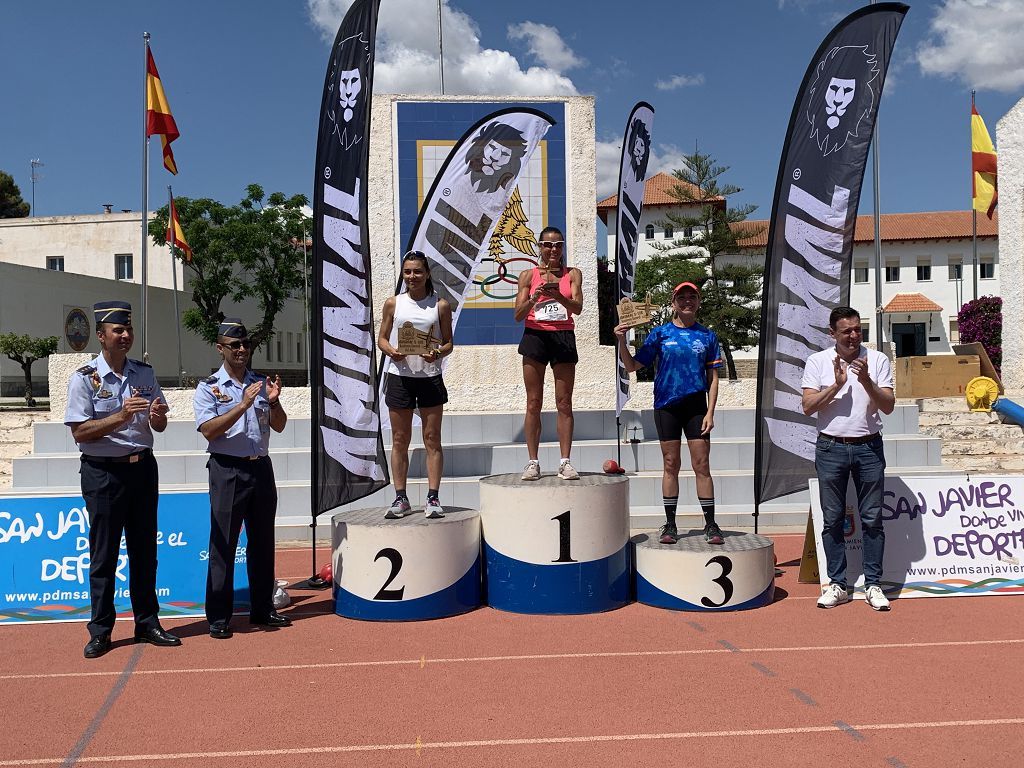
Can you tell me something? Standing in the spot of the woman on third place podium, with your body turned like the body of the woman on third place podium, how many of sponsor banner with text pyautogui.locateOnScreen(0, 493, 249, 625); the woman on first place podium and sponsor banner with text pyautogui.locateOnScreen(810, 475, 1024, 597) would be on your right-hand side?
2

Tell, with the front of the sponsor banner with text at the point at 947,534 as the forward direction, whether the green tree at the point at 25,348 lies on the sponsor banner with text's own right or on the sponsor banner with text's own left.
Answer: on the sponsor banner with text's own right

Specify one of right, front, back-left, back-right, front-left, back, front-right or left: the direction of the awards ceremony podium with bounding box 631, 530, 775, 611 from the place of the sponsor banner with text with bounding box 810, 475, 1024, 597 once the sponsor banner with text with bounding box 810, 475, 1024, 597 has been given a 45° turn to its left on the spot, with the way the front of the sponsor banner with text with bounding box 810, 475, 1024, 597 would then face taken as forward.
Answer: right

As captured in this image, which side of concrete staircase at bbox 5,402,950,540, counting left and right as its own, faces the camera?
front

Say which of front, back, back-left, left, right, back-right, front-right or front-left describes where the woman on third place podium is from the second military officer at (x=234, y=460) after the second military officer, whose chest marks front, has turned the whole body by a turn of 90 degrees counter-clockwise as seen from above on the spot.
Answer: front-right

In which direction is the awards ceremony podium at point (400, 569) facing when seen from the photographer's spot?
facing the viewer

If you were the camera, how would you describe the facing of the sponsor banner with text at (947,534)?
facing the viewer

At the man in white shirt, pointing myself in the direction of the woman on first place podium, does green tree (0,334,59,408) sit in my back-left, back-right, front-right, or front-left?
front-right

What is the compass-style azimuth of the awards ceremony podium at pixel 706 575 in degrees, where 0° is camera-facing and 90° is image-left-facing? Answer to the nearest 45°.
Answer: approximately 0°

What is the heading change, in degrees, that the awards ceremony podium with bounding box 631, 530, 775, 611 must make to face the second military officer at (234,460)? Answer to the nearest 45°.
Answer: approximately 90° to its right

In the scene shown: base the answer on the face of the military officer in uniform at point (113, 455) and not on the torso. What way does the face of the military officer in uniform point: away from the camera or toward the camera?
toward the camera

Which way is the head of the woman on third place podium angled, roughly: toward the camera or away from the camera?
toward the camera

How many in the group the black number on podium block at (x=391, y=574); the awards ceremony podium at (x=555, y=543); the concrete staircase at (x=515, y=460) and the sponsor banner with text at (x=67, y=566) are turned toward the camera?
4

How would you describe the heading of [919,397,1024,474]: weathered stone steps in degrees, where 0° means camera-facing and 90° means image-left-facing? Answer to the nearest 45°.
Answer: approximately 0°

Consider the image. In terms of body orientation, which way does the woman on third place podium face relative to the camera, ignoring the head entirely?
toward the camera
